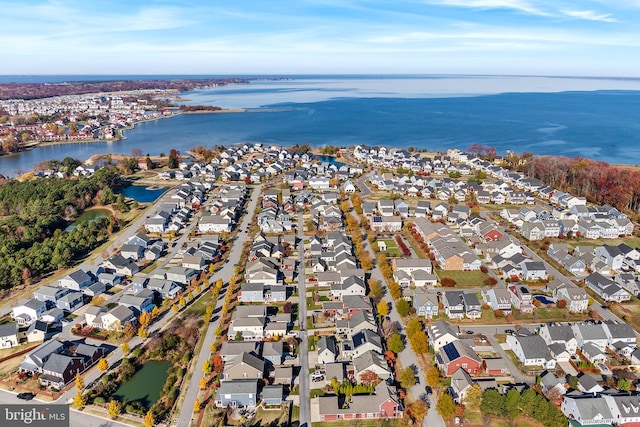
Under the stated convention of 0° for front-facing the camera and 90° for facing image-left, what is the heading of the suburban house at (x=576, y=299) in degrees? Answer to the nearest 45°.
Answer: approximately 0°

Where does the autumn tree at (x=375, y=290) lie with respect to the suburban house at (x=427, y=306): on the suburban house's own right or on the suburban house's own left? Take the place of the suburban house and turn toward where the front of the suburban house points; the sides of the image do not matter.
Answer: on the suburban house's own right

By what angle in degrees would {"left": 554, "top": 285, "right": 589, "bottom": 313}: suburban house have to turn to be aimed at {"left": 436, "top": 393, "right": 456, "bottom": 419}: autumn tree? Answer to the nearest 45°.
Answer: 0° — it already faces it

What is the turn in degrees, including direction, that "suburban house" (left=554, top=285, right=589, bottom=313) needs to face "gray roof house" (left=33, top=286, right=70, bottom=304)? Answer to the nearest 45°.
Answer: approximately 45° to its right

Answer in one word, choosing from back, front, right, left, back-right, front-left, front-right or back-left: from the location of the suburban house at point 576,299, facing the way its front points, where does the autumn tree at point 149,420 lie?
front-right

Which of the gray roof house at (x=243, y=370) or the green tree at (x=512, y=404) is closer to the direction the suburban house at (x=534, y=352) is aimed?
the green tree
